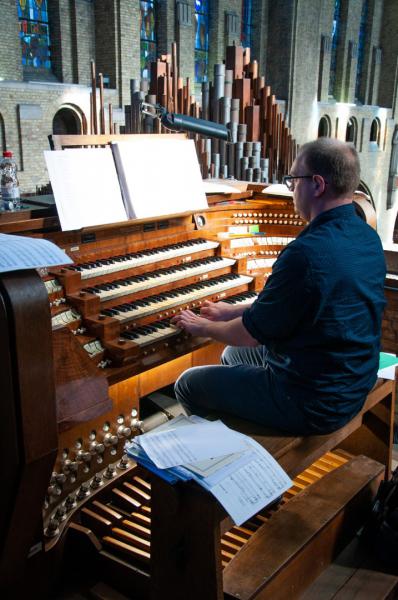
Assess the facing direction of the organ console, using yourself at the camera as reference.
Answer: facing the viewer and to the right of the viewer

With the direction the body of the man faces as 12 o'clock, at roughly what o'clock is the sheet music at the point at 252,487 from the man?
The sheet music is roughly at 8 o'clock from the man.

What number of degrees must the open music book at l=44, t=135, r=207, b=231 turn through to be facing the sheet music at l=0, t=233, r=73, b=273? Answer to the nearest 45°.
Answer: approximately 45° to its right

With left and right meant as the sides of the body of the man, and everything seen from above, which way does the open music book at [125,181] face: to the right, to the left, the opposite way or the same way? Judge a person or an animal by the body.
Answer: the opposite way

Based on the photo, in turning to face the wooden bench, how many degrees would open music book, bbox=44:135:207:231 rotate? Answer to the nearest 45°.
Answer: approximately 45° to its right

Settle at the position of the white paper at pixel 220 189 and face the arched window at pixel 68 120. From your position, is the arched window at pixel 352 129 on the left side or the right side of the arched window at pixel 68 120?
right

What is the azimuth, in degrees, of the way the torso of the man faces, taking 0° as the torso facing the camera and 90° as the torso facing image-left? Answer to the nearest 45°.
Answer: approximately 135°

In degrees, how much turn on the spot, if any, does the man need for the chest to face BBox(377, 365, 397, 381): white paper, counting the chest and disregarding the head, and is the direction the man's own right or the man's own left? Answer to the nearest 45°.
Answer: approximately 90° to the man's own right

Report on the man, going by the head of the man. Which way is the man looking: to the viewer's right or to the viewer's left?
to the viewer's left

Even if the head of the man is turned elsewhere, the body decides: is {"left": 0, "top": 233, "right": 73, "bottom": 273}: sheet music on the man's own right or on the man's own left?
on the man's own left

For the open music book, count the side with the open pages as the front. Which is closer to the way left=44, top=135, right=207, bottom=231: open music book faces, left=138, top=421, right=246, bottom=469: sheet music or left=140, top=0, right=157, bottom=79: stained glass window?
the sheet music
